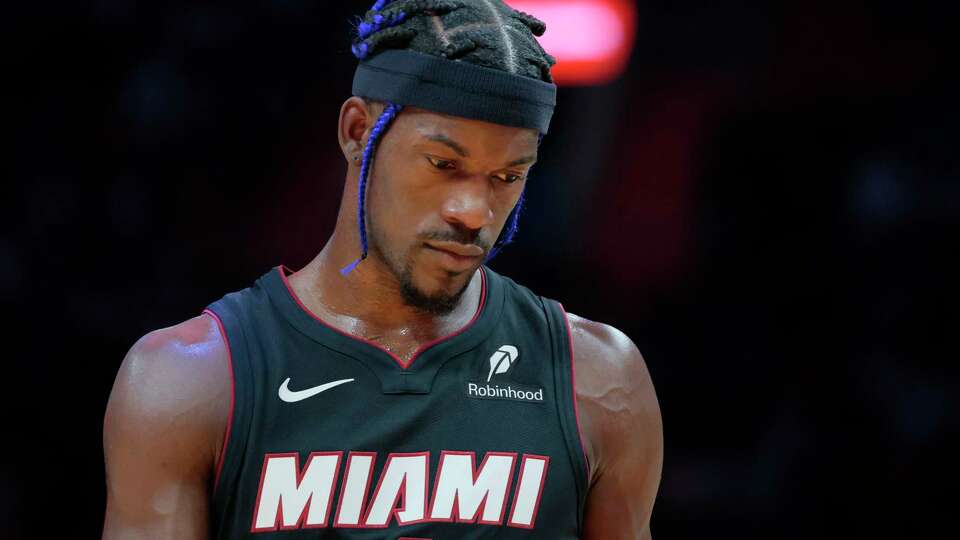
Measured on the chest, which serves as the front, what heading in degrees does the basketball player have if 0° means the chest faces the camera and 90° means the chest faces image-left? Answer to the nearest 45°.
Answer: approximately 0°

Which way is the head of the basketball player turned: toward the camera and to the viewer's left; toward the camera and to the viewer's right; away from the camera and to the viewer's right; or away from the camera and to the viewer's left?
toward the camera and to the viewer's right
